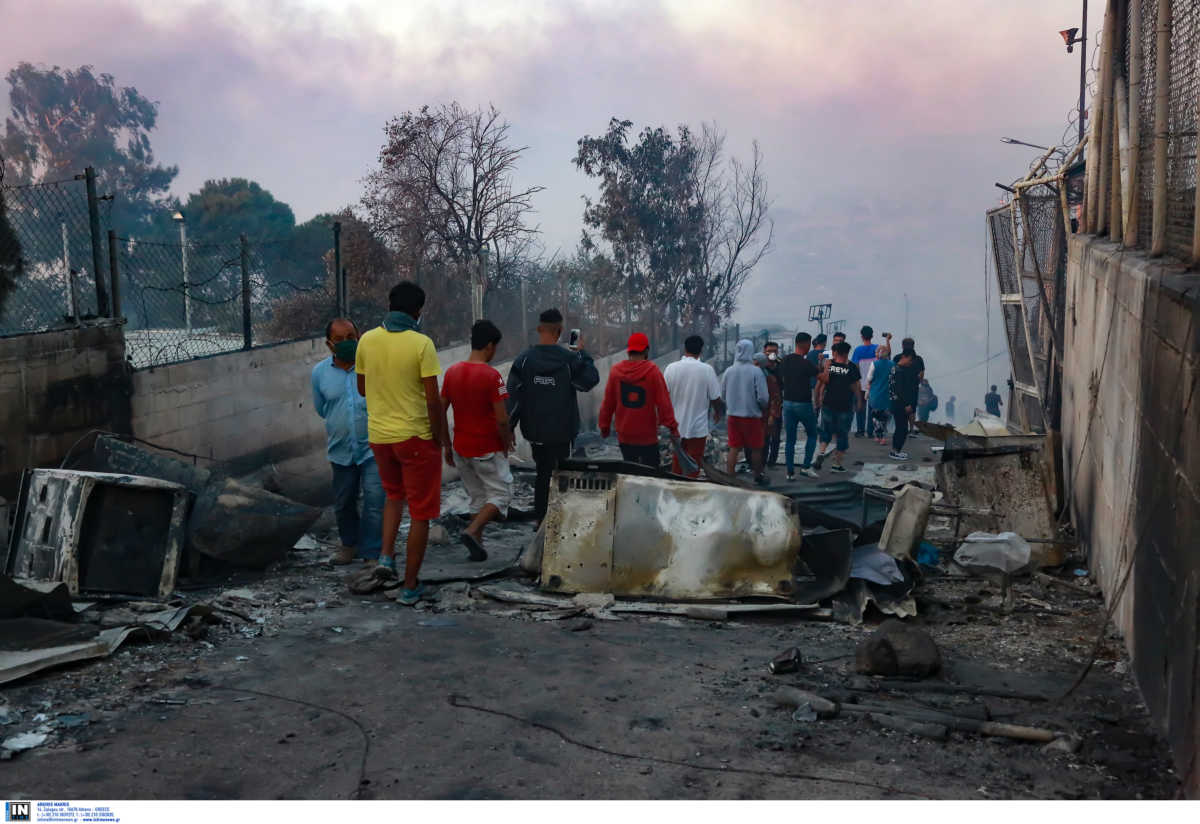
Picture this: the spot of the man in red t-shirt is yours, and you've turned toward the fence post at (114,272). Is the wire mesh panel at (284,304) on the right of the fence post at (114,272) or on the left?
right

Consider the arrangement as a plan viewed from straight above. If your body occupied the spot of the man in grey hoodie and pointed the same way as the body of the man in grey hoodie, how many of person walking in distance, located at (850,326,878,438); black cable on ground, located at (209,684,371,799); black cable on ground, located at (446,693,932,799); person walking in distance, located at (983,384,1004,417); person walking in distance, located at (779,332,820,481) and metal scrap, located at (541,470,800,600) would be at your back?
3

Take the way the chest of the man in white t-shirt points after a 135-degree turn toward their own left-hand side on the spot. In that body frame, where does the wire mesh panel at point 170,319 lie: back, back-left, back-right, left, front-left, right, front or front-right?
front-right

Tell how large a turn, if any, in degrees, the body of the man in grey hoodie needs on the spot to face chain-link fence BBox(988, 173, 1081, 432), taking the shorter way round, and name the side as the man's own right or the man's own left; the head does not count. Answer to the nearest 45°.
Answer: approximately 45° to the man's own right

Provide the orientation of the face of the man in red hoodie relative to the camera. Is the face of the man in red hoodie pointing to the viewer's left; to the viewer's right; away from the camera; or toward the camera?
away from the camera

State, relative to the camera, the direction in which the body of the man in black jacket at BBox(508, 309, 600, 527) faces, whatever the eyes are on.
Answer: away from the camera

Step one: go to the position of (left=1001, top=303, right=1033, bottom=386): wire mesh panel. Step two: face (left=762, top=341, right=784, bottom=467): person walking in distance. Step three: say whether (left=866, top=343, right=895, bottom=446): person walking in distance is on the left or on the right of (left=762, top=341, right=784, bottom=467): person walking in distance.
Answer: right

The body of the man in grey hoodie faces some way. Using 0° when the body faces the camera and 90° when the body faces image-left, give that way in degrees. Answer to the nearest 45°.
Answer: approximately 180°

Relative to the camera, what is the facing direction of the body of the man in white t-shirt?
away from the camera
